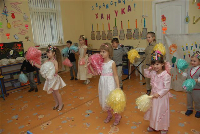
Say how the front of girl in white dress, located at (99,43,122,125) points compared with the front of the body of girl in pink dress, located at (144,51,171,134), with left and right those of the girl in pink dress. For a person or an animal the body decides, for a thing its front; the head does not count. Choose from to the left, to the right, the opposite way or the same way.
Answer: the same way

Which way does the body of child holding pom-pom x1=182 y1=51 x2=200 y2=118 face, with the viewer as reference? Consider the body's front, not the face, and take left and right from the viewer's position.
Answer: facing the viewer and to the left of the viewer

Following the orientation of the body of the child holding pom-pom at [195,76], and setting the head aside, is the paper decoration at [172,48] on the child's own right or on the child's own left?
on the child's own right

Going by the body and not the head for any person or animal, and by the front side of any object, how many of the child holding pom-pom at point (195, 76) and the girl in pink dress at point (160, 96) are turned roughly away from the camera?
0

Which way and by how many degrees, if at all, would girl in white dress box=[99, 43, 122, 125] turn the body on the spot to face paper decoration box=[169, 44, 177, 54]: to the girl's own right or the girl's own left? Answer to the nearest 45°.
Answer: approximately 180°

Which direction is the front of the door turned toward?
toward the camera

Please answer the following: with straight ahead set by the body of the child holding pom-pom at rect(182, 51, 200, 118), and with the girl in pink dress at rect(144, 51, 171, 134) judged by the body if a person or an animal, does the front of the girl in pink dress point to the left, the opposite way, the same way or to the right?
the same way

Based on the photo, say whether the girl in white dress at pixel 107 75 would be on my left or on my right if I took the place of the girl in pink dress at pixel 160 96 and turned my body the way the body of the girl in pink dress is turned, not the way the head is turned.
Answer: on my right

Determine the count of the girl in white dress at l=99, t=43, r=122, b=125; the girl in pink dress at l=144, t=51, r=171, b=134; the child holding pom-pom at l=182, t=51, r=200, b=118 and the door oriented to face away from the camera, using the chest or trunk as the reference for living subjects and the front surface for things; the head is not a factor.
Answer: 0

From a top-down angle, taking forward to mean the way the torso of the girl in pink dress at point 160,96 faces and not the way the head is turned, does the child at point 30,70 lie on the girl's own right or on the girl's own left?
on the girl's own right

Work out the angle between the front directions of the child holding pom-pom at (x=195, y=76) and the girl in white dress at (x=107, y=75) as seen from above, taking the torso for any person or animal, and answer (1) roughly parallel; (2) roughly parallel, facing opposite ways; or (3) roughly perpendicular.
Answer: roughly parallel

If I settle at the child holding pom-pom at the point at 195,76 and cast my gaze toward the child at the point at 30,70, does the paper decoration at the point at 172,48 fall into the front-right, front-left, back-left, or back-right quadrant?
front-right
